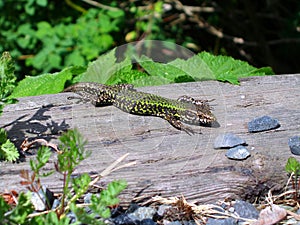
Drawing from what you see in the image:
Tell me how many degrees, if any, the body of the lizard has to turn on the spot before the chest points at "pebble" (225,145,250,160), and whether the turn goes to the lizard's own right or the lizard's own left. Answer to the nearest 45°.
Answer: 0° — it already faces it

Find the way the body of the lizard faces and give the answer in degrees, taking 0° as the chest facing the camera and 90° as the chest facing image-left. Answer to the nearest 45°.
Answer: approximately 315°

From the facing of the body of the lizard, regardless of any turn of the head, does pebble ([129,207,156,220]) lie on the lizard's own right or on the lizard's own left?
on the lizard's own right

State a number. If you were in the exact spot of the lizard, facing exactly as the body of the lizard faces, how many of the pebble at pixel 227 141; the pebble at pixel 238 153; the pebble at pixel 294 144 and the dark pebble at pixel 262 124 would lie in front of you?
4

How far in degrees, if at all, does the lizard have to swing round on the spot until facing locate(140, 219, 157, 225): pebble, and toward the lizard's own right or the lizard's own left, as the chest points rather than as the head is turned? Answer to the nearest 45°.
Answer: approximately 45° to the lizard's own right

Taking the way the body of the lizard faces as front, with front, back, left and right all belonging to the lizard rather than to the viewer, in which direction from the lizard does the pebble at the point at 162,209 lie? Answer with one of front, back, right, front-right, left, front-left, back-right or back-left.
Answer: front-right

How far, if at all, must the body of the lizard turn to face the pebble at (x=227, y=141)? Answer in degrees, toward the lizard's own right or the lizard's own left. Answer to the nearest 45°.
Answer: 0° — it already faces it

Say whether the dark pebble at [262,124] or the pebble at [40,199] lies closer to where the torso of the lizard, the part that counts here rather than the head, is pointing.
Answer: the dark pebble

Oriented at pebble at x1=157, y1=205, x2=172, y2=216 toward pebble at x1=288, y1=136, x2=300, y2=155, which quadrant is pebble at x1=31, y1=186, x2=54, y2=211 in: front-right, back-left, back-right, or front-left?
back-left

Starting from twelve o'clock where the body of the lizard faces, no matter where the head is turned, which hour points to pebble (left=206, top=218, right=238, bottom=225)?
The pebble is roughly at 1 o'clock from the lizard.
